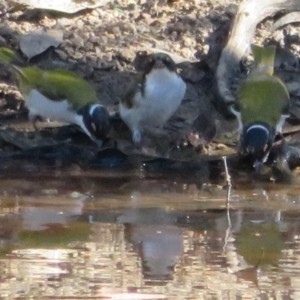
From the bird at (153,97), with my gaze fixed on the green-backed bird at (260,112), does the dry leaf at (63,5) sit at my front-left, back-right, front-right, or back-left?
back-left

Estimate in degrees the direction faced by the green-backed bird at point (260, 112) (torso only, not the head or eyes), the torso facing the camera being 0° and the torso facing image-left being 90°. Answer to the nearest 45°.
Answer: approximately 0°

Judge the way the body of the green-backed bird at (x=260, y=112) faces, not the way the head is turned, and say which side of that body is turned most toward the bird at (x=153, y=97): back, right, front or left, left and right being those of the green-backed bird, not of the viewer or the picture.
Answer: right

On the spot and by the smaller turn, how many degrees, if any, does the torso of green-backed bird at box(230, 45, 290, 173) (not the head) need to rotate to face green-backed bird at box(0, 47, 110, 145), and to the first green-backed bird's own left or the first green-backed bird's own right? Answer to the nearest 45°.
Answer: approximately 90° to the first green-backed bird's own right
